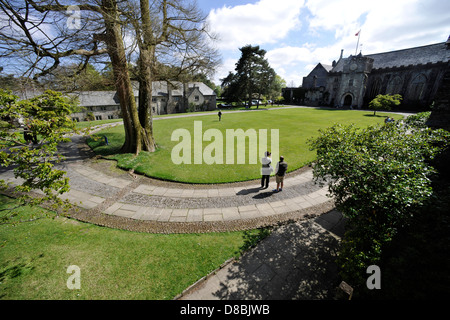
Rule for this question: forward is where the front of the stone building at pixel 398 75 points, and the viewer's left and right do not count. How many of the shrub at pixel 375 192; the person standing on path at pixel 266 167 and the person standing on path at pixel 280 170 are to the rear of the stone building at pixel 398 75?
0

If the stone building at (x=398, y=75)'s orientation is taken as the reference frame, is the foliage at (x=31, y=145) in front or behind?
in front

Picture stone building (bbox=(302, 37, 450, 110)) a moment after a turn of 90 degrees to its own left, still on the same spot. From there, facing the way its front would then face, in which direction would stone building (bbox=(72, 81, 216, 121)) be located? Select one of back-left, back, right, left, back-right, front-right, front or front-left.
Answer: right

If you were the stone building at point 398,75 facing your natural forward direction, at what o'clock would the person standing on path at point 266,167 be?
The person standing on path is roughly at 11 o'clock from the stone building.

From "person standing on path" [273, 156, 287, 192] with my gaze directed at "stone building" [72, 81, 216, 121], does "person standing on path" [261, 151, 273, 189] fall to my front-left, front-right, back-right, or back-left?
front-left

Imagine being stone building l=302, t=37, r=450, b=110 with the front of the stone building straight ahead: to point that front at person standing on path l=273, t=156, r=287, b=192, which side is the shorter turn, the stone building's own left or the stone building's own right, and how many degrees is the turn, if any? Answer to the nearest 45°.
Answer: approximately 45° to the stone building's own left

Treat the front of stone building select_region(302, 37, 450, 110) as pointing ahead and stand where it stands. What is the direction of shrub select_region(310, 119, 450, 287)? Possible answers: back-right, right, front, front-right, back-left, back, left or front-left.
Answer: front-left

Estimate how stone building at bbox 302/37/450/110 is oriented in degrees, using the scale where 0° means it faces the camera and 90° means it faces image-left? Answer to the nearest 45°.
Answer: approximately 45°
